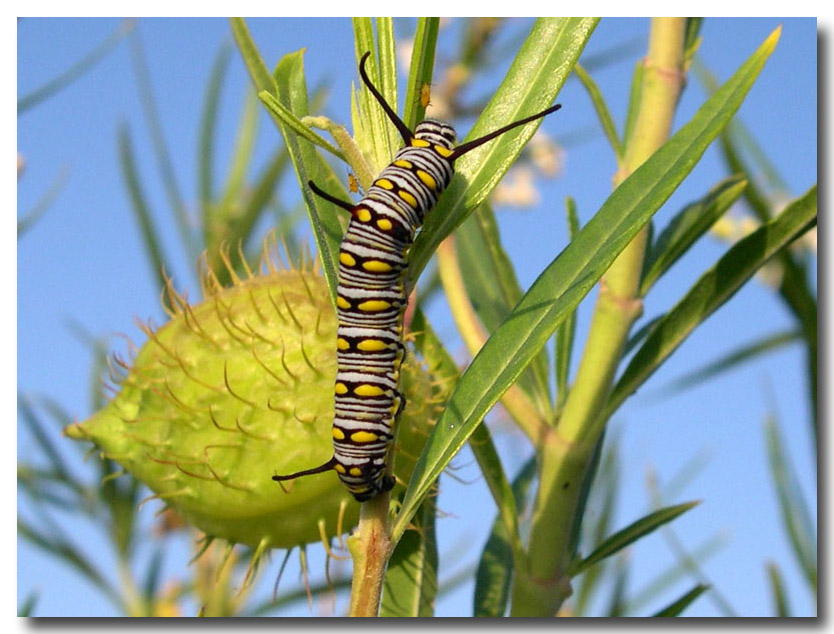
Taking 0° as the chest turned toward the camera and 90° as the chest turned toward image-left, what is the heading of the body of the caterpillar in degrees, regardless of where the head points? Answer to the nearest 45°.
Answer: approximately 180°
